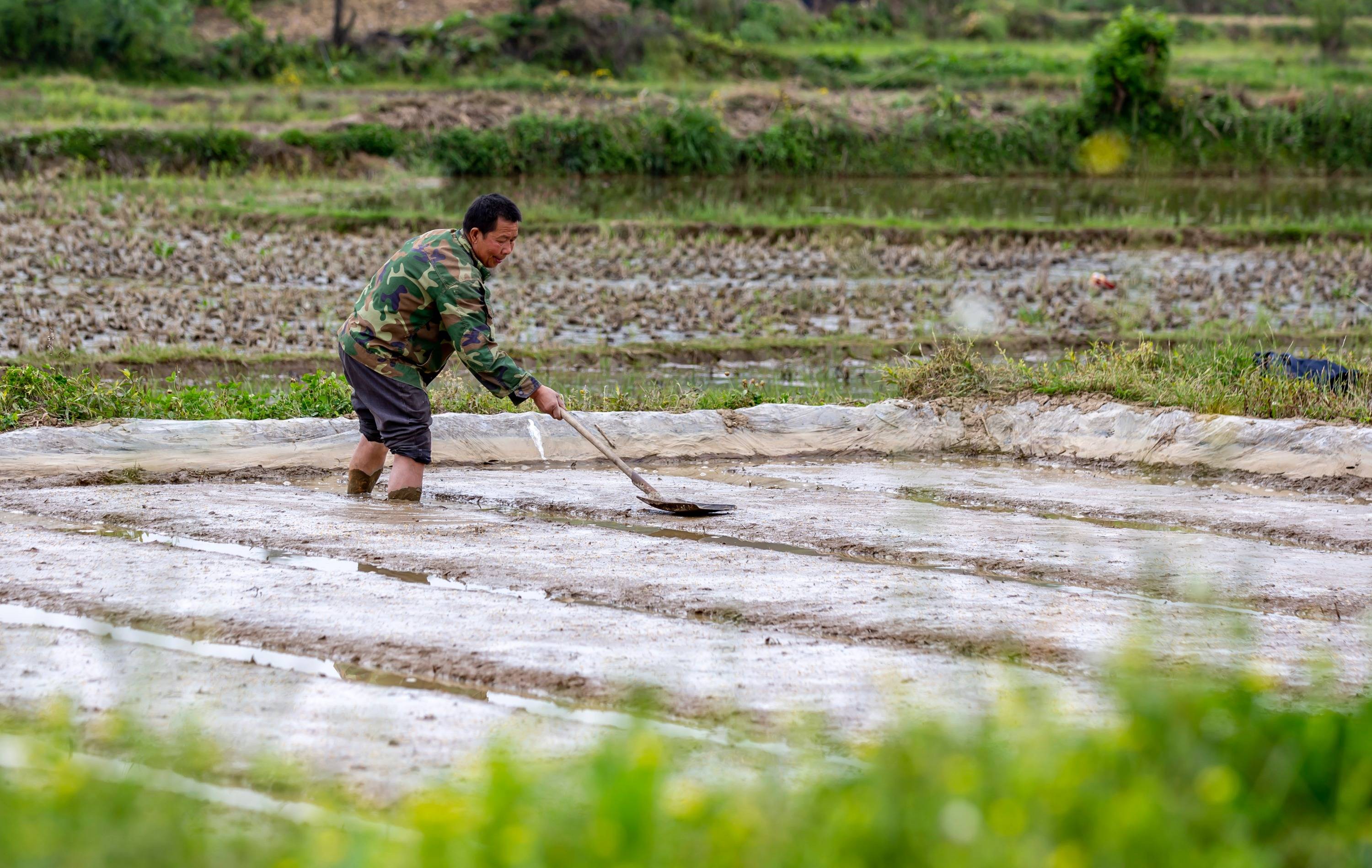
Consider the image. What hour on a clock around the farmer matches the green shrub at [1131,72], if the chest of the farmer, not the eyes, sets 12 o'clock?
The green shrub is roughly at 10 o'clock from the farmer.

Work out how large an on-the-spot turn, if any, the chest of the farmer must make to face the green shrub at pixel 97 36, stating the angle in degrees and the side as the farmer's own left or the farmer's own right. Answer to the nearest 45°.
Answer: approximately 90° to the farmer's own left

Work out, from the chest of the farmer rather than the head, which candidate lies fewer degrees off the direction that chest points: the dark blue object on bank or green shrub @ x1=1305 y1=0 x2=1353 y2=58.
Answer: the dark blue object on bank

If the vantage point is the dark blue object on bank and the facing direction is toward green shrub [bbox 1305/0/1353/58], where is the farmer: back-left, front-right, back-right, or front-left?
back-left

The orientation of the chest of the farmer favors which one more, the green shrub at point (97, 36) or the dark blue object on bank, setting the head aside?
the dark blue object on bank

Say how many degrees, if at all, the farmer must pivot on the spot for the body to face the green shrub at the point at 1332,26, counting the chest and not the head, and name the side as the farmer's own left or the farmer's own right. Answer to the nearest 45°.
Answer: approximately 45° to the farmer's own left

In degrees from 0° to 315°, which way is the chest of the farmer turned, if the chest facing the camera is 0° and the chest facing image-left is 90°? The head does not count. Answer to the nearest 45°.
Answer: approximately 270°

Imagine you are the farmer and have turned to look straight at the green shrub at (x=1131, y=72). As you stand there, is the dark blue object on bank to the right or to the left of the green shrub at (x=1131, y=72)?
right
